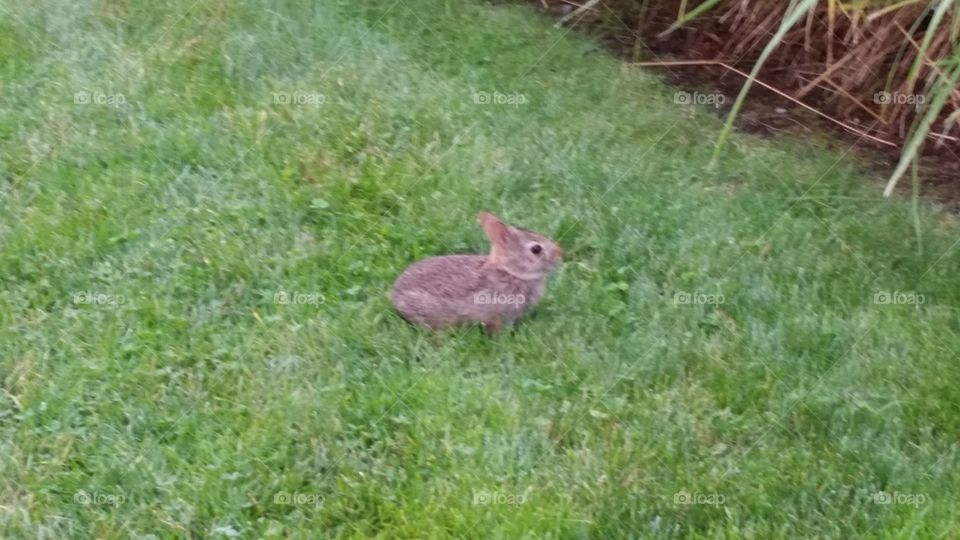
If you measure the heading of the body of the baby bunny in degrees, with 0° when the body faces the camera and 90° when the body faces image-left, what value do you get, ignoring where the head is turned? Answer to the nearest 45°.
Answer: approximately 270°
